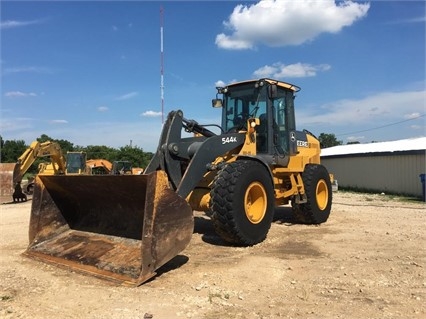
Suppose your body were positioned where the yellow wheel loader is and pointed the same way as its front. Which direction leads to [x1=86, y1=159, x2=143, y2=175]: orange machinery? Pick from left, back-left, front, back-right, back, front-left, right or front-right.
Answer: back-right

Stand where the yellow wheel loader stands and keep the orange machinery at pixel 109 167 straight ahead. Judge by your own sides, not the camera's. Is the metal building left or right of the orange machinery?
right

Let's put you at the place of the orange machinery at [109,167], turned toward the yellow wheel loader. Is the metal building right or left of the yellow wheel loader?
left

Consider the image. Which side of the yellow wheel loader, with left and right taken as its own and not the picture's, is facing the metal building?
back

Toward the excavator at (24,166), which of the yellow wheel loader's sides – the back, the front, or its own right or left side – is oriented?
right

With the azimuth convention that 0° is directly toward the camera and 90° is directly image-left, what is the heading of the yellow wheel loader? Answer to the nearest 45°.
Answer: approximately 45°
